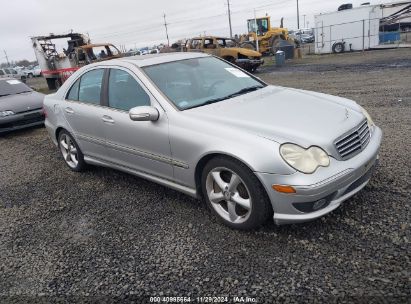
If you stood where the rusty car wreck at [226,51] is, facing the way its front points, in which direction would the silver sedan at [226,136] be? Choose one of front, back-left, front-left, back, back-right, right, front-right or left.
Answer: front-right

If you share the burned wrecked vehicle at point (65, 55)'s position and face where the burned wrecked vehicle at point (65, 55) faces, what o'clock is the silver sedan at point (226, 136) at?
The silver sedan is roughly at 3 o'clock from the burned wrecked vehicle.

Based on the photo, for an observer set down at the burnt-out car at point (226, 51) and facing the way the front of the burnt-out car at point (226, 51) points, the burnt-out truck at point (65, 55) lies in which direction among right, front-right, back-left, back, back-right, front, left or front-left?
back-right

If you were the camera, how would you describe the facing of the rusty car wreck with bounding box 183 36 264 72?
facing the viewer and to the right of the viewer

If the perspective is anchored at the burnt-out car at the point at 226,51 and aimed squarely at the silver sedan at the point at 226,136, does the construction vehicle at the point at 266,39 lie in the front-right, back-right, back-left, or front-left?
back-left

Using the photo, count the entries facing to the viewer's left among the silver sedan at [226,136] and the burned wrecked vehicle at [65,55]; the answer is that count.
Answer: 0

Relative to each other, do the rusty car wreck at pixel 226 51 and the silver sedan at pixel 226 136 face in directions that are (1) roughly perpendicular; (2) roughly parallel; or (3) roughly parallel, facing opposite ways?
roughly parallel

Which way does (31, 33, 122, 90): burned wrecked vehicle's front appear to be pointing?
to the viewer's right

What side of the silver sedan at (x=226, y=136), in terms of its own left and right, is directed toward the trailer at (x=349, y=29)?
left

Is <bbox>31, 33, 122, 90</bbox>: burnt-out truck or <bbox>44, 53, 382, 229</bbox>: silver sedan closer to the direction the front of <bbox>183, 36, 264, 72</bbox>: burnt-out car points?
the silver sedan

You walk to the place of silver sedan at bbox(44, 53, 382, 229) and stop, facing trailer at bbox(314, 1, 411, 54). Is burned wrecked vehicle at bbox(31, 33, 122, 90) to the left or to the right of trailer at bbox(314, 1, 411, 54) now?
left

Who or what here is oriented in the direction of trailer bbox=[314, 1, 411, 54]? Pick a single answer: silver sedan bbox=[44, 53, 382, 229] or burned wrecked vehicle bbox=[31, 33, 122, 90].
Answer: the burned wrecked vehicle

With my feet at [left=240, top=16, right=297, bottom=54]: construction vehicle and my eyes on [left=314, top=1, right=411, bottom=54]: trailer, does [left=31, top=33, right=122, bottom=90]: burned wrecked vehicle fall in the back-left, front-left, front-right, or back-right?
back-right

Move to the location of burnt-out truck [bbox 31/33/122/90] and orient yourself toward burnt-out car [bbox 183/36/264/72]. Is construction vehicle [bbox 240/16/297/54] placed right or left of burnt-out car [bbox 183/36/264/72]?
left

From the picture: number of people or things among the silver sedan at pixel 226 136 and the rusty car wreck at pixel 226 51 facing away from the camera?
0

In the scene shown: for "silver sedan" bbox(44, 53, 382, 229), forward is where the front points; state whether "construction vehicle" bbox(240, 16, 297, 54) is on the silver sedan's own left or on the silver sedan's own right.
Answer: on the silver sedan's own left

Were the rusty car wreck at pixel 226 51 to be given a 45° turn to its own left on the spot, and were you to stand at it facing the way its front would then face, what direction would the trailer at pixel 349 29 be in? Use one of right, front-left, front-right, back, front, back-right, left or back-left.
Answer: front-left
